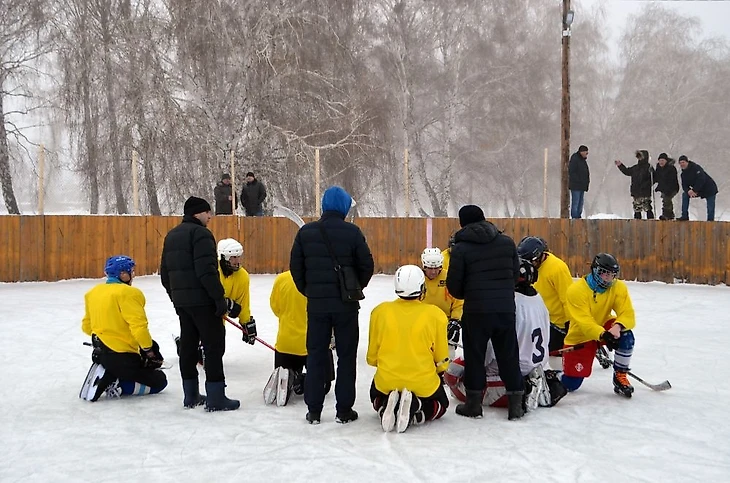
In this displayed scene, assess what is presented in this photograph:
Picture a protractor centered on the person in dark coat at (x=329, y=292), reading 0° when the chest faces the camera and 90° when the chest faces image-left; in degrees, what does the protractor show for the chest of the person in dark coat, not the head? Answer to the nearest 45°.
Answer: approximately 180°

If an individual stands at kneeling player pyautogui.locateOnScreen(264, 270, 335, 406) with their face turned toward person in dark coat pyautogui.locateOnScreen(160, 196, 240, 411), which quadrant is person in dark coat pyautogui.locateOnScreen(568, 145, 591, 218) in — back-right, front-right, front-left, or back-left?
back-right

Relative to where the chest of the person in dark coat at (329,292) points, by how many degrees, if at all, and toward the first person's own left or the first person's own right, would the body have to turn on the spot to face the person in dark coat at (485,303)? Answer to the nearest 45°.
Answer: approximately 90° to the first person's own right

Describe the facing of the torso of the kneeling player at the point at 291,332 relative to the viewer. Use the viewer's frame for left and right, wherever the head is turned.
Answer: facing away from the viewer and to the right of the viewer

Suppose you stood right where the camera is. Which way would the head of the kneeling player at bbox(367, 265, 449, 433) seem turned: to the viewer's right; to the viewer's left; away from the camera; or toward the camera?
away from the camera

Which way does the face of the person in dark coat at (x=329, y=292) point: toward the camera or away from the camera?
away from the camera

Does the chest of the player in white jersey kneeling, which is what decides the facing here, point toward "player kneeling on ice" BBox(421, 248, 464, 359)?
yes

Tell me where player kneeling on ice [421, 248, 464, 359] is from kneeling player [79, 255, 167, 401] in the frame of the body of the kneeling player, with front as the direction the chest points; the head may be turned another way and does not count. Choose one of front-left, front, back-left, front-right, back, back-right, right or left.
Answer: front-right

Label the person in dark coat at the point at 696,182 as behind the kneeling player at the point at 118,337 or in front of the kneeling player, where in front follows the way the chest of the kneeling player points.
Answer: in front

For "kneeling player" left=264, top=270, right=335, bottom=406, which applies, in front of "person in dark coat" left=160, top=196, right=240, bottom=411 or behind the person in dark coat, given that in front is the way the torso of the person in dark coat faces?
in front

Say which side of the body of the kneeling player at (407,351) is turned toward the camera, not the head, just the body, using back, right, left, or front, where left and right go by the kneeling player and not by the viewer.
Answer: back

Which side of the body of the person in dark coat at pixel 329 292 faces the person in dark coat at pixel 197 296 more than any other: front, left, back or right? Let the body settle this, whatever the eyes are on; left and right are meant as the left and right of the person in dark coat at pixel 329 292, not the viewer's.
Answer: left

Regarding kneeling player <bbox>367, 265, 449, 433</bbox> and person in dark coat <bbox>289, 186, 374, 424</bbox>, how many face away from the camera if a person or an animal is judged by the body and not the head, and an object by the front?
2

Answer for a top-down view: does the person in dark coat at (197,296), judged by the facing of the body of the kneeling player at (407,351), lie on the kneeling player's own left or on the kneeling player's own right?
on the kneeling player's own left

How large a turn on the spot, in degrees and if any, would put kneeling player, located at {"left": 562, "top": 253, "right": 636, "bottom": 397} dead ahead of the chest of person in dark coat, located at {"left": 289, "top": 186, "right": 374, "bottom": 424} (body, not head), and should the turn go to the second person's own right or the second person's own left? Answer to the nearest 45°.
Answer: approximately 90° to the second person's own right

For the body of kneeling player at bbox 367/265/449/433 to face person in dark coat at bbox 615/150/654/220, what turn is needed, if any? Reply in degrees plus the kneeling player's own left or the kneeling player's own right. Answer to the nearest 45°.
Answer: approximately 45° to the kneeling player's own right

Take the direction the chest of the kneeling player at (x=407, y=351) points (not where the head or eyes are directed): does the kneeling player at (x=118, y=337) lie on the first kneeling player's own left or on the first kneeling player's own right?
on the first kneeling player's own left
